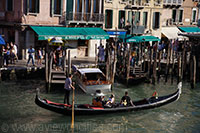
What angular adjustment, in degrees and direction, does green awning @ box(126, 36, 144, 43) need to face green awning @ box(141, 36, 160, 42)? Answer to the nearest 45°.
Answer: approximately 135° to its left

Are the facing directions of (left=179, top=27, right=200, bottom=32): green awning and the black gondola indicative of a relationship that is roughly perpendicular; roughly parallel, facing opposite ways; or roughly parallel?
roughly perpendicular

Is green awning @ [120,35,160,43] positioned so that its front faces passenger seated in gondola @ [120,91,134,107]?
yes

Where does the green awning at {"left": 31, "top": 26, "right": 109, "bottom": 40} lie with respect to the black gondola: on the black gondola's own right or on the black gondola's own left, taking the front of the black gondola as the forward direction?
on the black gondola's own left

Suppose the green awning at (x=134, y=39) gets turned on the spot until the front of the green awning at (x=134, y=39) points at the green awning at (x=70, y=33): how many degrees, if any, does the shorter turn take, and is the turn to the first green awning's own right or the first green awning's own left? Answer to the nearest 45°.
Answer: approximately 45° to the first green awning's own right

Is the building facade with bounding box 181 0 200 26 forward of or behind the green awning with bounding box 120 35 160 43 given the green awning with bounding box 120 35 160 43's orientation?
behind

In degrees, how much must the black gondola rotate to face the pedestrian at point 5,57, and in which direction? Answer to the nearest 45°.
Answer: approximately 135° to its left

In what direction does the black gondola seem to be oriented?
to the viewer's right

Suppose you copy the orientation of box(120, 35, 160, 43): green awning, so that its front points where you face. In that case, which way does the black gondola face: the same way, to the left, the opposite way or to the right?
to the left

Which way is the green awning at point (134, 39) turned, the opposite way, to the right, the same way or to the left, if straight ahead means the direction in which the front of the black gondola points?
to the right

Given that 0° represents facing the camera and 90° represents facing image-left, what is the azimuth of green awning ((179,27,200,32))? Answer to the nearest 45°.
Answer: approximately 0°

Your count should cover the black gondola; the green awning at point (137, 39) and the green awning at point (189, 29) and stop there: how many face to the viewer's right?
1

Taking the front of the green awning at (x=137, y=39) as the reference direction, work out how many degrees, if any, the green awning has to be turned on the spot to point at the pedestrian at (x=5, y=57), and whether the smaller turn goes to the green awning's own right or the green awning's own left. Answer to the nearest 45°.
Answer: approximately 45° to the green awning's own right

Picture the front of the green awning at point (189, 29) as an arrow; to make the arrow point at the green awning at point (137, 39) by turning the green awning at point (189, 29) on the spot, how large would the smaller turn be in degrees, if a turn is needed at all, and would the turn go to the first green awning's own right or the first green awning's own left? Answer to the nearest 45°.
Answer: approximately 45° to the first green awning's own right
